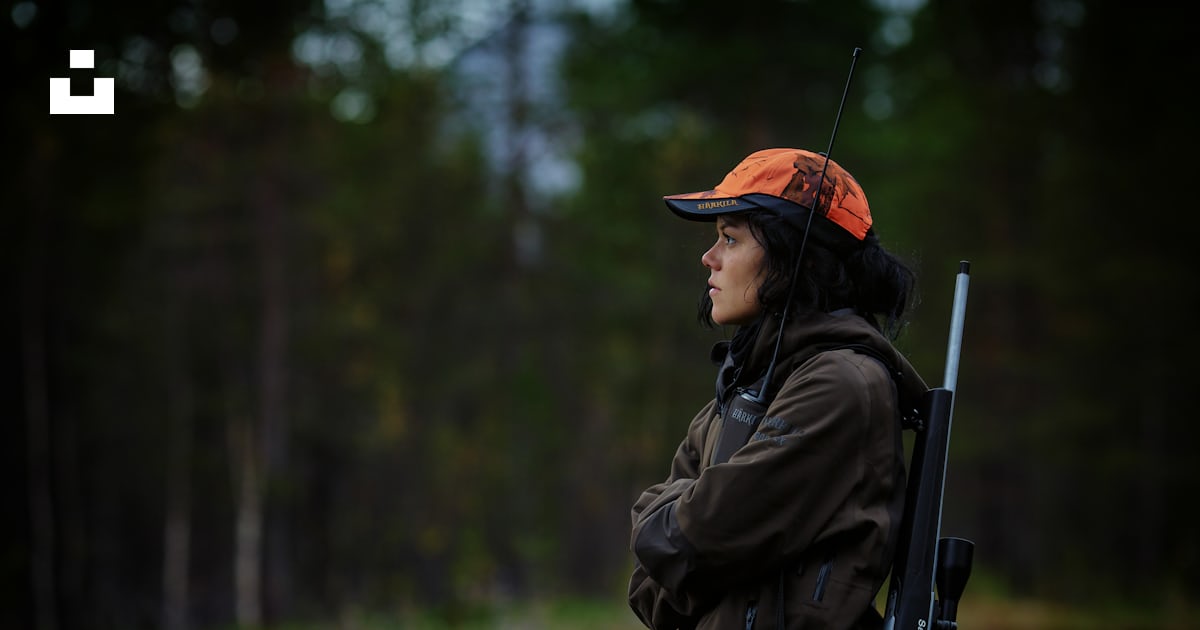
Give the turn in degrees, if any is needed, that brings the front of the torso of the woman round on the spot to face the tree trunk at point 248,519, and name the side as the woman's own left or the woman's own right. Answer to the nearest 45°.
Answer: approximately 45° to the woman's own right

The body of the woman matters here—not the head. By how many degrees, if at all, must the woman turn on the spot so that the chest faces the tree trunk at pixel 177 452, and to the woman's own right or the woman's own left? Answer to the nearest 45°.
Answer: approximately 45° to the woman's own right

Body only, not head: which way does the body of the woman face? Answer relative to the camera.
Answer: to the viewer's left
